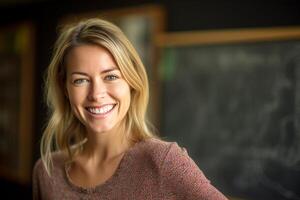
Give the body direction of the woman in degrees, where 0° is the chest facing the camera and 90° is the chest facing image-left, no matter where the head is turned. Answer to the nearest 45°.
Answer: approximately 45°

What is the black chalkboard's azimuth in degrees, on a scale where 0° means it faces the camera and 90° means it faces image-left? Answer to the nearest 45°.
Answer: approximately 0°

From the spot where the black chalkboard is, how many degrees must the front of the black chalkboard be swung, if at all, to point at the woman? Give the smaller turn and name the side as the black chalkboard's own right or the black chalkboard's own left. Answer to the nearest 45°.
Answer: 0° — it already faces them

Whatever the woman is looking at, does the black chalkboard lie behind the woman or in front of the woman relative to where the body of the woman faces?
behind
